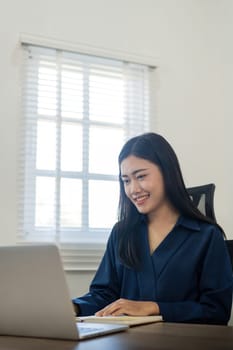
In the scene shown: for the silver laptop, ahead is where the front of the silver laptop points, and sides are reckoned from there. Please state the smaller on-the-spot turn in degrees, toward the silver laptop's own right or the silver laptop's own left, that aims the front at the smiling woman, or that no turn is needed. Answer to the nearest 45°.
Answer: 0° — it already faces them

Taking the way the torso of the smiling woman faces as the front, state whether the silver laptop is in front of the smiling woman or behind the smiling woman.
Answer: in front

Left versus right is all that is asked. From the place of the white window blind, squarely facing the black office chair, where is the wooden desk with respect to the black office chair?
right

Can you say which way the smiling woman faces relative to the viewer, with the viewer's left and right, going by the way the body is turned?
facing the viewer and to the left of the viewer

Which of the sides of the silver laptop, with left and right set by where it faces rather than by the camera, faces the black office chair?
front

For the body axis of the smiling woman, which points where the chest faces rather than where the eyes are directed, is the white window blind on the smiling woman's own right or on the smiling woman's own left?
on the smiling woman's own right

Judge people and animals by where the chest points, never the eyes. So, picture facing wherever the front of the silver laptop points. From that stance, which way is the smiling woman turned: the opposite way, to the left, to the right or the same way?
the opposite way

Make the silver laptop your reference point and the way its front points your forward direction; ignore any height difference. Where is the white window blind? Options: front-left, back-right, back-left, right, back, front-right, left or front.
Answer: front-left

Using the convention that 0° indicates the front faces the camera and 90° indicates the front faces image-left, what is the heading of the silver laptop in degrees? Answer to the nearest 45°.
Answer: approximately 225°
